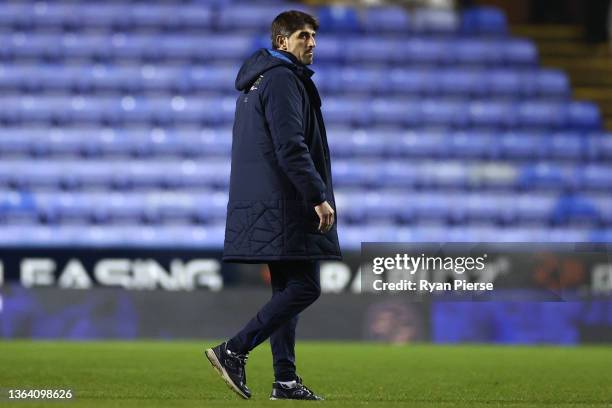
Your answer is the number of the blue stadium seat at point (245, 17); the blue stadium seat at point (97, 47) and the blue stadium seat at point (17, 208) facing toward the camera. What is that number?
3

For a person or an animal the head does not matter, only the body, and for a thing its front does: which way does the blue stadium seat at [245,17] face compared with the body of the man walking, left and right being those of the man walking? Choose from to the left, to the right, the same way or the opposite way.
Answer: to the right

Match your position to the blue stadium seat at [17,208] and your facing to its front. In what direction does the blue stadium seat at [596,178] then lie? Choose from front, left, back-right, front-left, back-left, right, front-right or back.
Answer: left

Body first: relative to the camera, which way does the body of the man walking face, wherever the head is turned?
to the viewer's right

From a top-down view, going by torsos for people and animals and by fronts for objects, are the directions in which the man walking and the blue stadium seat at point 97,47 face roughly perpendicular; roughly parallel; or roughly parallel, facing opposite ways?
roughly perpendicular

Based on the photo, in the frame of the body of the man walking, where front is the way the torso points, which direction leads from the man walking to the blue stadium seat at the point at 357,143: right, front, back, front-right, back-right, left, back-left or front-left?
left

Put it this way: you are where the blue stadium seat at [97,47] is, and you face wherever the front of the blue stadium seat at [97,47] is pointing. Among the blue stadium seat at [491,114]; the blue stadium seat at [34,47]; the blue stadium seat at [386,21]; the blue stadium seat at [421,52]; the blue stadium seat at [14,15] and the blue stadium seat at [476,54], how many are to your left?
4

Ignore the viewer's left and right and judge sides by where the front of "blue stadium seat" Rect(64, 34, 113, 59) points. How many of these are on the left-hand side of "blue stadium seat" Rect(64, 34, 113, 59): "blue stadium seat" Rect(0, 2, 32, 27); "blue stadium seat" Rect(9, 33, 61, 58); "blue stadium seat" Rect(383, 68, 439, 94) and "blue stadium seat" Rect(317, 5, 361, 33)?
2

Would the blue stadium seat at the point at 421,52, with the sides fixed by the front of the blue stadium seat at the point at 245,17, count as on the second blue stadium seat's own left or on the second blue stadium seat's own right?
on the second blue stadium seat's own left

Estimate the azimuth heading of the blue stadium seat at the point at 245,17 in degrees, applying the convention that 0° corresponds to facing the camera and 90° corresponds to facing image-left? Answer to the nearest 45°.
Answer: approximately 0°

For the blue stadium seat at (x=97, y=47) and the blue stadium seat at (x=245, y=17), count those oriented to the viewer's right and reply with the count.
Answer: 0
